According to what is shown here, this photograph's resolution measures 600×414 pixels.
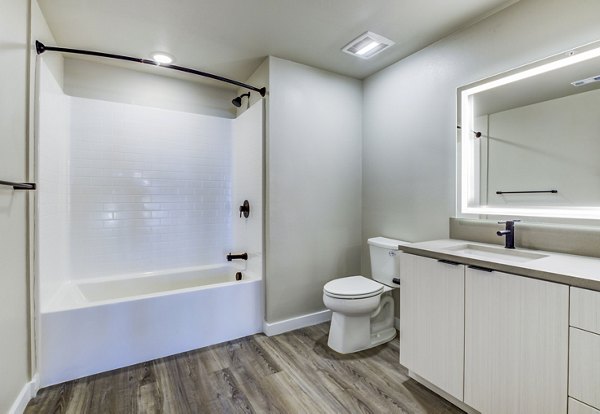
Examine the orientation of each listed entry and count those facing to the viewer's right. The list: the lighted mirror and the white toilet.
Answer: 0

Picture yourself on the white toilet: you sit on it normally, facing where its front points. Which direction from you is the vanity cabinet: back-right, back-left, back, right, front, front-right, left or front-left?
left

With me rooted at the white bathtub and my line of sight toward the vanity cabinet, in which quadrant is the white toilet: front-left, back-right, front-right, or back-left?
front-left

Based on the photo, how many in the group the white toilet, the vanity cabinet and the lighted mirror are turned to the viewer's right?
0

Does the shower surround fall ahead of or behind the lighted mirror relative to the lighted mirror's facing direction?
ahead

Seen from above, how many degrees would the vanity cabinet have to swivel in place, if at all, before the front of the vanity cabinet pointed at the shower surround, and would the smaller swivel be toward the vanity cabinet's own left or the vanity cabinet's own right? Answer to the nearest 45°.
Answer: approximately 45° to the vanity cabinet's own right

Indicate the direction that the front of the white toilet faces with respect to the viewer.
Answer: facing the viewer and to the left of the viewer
